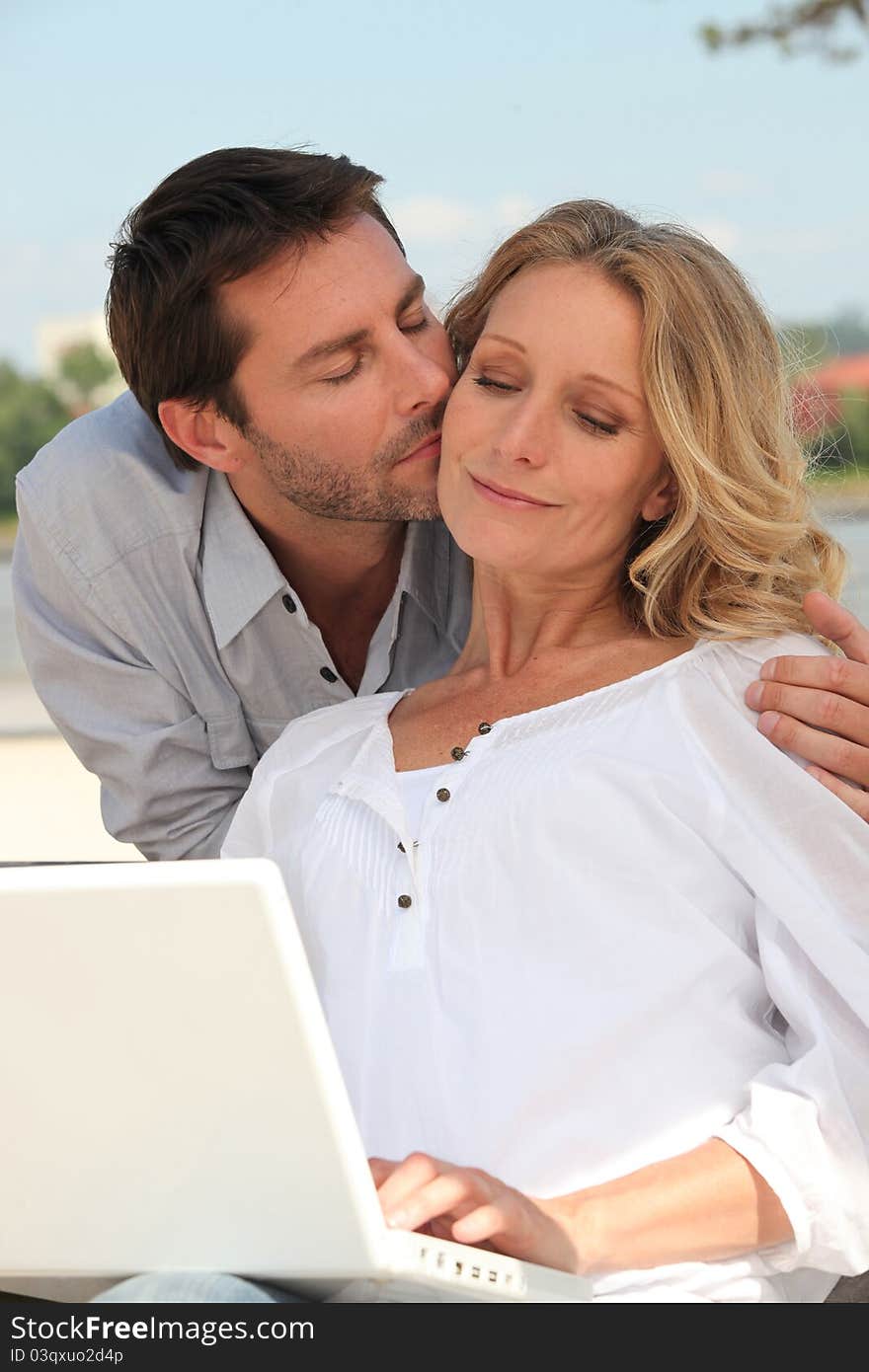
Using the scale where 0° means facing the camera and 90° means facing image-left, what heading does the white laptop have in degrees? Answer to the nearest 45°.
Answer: approximately 225°

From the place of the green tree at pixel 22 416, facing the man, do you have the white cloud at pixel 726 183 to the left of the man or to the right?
left

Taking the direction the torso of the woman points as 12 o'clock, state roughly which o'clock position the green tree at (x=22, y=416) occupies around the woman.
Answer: The green tree is roughly at 4 o'clock from the woman.

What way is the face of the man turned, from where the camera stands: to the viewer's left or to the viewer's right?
to the viewer's right

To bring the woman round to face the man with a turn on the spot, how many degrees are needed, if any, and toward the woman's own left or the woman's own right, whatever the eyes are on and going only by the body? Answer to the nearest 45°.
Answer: approximately 90° to the woman's own right

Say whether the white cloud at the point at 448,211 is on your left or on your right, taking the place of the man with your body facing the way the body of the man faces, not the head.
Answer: on your left

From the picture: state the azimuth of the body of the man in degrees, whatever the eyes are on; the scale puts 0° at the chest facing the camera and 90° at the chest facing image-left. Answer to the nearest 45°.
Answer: approximately 315°

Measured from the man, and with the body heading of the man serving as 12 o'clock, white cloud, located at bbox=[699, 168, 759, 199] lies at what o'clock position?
The white cloud is roughly at 8 o'clock from the man.

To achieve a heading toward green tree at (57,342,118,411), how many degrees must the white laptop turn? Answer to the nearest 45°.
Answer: approximately 45° to its left
